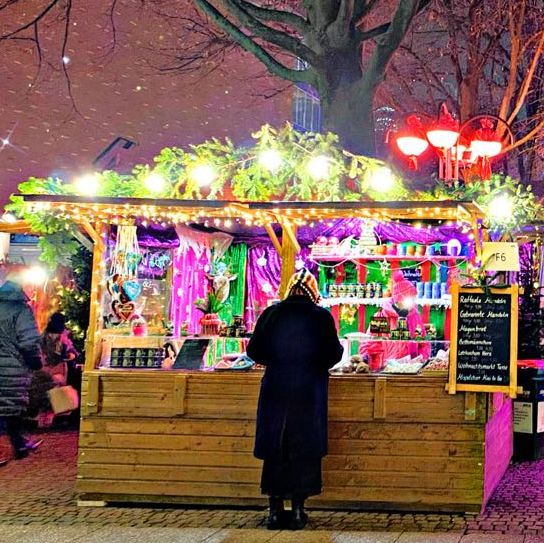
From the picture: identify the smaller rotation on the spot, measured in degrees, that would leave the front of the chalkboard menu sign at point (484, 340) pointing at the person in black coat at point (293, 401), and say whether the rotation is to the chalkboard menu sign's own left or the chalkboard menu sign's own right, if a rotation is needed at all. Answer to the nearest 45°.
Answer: approximately 45° to the chalkboard menu sign's own right

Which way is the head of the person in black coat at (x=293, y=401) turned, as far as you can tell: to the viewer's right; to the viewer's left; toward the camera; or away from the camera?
away from the camera

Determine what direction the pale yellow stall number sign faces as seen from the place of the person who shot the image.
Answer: facing the viewer

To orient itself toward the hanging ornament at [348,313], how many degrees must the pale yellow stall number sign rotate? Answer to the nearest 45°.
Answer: approximately 135° to its right

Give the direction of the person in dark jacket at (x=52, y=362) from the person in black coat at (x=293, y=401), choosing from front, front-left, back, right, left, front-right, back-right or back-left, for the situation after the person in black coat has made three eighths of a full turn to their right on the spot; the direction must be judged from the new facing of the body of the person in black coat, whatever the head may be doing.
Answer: back

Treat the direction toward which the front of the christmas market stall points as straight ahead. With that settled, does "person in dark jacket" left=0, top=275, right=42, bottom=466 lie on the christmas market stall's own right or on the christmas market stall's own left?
on the christmas market stall's own right

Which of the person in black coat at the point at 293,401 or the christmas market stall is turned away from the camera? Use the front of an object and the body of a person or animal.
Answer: the person in black coat

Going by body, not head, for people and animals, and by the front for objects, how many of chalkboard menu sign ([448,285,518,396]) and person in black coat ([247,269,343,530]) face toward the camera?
1

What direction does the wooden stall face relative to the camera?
toward the camera

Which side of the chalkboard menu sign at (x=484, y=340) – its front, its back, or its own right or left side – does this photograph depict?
front

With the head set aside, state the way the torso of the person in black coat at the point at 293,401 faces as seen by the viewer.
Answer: away from the camera

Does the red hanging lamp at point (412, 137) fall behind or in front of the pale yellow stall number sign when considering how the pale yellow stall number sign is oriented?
behind

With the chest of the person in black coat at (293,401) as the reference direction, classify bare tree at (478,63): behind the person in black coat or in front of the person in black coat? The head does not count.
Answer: in front

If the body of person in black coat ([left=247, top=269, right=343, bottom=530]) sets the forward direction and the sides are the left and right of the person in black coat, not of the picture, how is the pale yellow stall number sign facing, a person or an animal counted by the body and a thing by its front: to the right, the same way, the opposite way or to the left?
the opposite way

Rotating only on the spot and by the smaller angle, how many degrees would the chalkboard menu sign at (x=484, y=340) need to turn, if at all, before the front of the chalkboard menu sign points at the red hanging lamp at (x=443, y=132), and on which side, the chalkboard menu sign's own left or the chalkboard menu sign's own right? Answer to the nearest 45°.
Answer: approximately 180°
